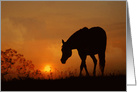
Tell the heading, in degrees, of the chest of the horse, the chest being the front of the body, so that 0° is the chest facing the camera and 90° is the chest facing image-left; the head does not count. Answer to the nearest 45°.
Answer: approximately 90°
